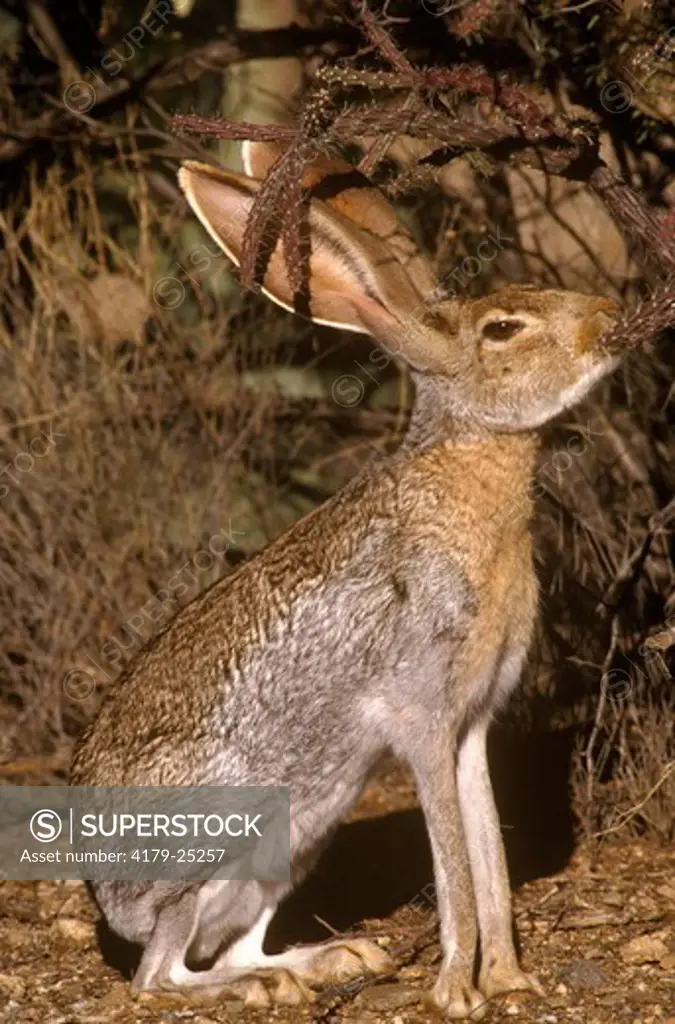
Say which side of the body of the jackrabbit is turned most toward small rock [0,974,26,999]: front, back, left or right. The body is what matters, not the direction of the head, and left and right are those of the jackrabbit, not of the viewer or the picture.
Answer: back

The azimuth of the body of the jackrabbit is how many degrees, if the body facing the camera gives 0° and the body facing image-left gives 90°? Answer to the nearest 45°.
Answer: approximately 270°

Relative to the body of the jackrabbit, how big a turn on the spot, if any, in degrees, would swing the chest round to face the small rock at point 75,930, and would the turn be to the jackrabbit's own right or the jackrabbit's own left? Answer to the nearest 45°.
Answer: approximately 135° to the jackrabbit's own left
